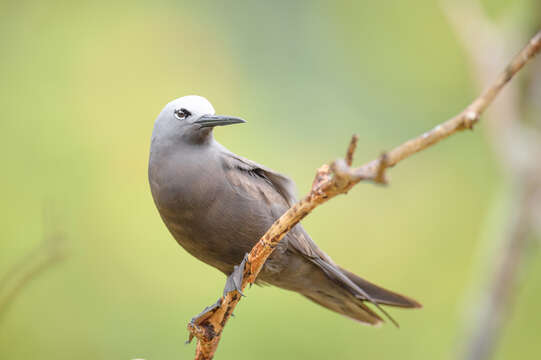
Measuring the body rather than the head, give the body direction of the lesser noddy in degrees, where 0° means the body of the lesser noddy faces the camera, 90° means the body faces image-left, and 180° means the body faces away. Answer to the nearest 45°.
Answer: approximately 45°

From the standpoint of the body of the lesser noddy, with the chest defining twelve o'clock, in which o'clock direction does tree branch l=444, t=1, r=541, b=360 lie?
The tree branch is roughly at 6 o'clock from the lesser noddy.
